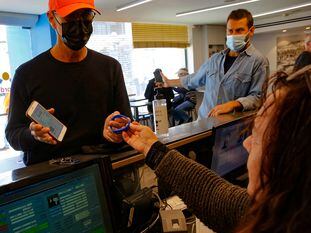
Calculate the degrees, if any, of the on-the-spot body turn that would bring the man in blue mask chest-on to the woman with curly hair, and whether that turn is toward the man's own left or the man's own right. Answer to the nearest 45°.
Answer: approximately 45° to the man's own left

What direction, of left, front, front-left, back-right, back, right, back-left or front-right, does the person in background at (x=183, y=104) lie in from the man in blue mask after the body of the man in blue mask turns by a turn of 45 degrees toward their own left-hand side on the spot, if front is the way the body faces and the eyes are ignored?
back

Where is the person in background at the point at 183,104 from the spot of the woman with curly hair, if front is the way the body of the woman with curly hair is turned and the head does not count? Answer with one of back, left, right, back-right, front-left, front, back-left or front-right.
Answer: front-right

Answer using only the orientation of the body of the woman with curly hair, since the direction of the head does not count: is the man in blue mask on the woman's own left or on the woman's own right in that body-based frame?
on the woman's own right

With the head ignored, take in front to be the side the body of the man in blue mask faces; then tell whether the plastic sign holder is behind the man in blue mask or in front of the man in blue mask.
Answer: in front

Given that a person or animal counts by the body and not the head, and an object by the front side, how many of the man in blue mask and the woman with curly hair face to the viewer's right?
0

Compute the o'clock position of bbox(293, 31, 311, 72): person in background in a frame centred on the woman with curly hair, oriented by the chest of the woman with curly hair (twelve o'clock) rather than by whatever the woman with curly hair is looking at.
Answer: The person in background is roughly at 2 o'clock from the woman with curly hair.

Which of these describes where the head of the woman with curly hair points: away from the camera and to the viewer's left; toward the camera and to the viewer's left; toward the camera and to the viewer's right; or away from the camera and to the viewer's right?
away from the camera and to the viewer's left

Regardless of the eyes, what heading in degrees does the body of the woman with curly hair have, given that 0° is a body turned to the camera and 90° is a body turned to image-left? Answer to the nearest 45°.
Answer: approximately 135°
